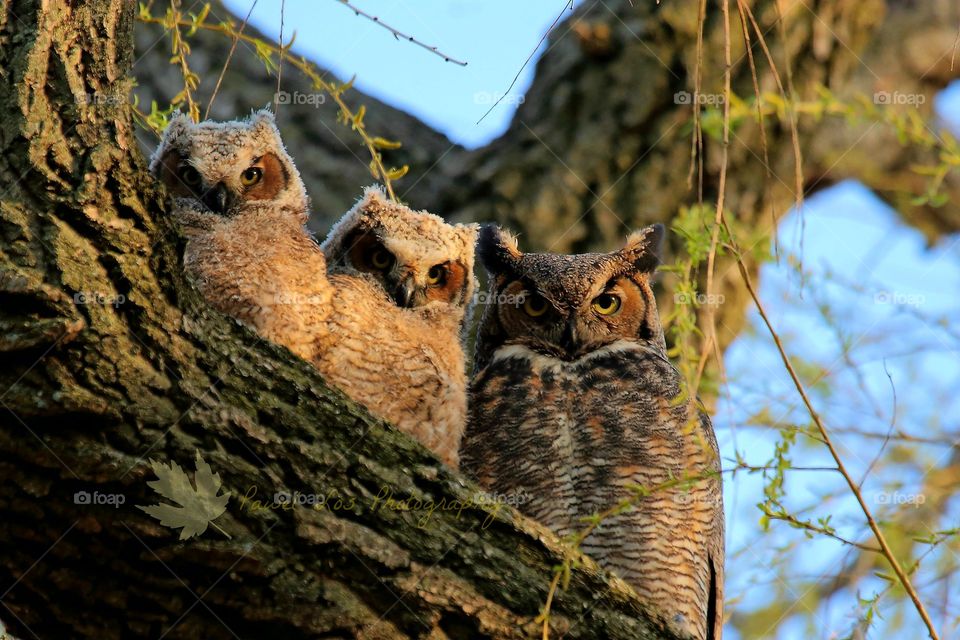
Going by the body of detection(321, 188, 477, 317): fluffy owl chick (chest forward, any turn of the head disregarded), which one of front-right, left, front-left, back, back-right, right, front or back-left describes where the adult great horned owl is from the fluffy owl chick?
left

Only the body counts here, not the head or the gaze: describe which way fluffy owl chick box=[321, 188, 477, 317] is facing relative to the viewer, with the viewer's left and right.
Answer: facing the viewer

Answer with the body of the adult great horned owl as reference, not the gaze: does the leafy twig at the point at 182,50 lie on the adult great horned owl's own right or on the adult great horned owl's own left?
on the adult great horned owl's own right

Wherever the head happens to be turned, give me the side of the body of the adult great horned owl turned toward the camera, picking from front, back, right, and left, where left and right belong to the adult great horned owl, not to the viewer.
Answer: front

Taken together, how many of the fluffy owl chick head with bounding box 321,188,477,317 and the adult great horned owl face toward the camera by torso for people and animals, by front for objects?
2

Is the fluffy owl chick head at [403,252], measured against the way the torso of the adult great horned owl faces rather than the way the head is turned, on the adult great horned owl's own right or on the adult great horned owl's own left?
on the adult great horned owl's own right
